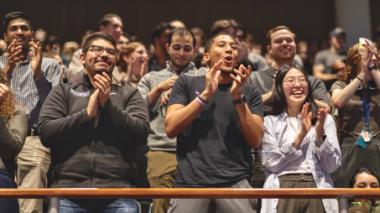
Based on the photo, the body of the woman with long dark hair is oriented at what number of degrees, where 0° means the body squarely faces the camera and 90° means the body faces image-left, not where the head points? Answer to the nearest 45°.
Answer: approximately 0°

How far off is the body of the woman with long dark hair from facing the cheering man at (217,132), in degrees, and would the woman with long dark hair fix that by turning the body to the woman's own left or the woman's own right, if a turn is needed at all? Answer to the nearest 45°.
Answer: approximately 45° to the woman's own right

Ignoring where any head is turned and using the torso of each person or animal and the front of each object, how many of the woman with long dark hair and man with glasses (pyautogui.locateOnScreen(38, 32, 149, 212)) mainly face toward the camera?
2

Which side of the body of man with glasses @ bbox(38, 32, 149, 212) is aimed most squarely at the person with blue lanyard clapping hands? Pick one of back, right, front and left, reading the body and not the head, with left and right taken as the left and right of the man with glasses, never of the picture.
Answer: left

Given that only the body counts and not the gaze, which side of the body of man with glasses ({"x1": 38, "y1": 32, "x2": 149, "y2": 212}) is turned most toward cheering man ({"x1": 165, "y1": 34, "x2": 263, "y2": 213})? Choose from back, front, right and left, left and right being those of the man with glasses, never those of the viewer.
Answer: left
